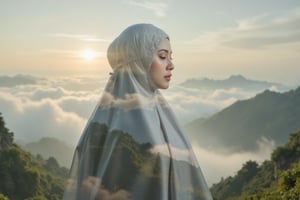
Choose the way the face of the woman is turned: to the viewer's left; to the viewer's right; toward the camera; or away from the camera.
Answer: to the viewer's right

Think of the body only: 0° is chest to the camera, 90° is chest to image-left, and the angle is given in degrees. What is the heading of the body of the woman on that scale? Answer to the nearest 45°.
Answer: approximately 315°
